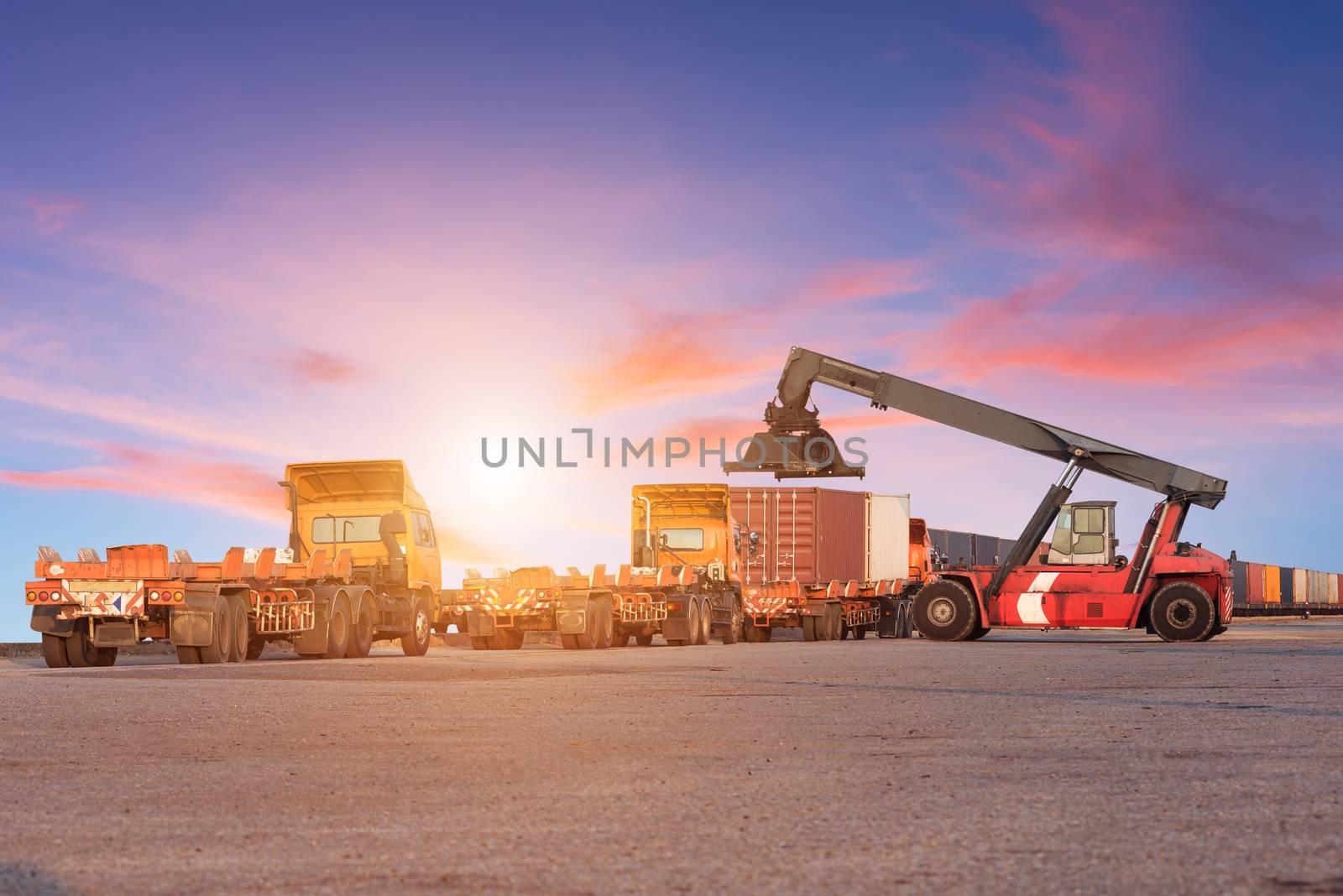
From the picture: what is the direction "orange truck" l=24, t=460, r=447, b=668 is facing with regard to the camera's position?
facing away from the viewer and to the right of the viewer

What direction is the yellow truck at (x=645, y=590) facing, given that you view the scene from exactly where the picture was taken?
facing away from the viewer and to the right of the viewer

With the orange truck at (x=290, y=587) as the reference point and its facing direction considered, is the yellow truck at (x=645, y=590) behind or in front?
in front

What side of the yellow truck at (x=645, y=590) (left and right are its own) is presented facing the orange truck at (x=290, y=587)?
back

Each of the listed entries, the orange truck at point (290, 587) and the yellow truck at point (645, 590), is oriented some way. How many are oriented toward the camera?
0
